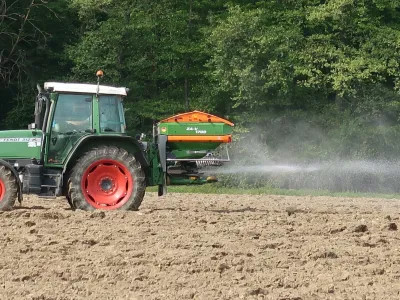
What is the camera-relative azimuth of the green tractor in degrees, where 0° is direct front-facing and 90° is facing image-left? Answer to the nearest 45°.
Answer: approximately 90°
